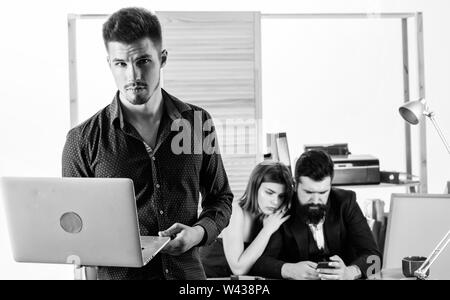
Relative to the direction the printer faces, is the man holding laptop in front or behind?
in front

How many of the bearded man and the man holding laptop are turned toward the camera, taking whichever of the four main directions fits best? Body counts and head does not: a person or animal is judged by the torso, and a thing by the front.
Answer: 2

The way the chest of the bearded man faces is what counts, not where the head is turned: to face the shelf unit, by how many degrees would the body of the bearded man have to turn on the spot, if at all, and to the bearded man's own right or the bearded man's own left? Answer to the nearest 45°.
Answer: approximately 135° to the bearded man's own left

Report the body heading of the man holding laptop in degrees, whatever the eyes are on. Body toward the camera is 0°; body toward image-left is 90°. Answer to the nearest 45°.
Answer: approximately 0°

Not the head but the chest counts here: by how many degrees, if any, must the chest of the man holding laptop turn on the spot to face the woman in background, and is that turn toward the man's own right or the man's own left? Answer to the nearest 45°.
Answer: approximately 135° to the man's own left

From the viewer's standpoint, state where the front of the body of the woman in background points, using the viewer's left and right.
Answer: facing the viewer and to the right of the viewer

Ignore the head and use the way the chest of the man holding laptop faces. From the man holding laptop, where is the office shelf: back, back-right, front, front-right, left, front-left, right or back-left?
back-left
